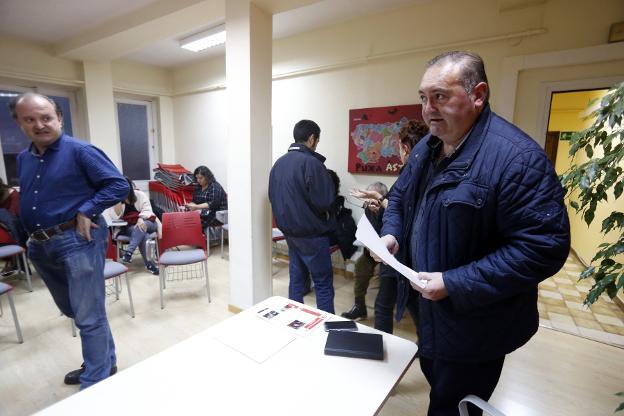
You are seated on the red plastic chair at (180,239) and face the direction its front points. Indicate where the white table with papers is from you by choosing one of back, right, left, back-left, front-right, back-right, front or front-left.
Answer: front

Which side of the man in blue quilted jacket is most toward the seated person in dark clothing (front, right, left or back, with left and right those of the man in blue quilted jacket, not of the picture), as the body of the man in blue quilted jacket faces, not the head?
right

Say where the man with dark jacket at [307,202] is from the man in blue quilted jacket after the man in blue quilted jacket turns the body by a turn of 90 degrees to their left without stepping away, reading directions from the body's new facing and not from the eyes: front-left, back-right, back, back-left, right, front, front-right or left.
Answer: back

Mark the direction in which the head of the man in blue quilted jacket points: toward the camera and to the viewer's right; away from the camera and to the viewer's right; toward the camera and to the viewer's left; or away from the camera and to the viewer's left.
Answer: toward the camera and to the viewer's left

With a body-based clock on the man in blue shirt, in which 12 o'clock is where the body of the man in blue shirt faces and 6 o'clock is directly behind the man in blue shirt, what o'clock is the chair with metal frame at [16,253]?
The chair with metal frame is roughly at 4 o'clock from the man in blue shirt.

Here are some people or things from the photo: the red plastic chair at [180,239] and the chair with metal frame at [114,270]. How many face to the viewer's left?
0

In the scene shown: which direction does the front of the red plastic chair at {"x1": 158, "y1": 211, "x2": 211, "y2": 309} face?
toward the camera

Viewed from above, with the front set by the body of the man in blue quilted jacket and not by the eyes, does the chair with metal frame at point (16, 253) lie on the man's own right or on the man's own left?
on the man's own right

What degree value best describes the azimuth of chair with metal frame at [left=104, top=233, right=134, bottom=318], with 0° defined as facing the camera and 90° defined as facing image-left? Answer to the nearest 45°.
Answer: approximately 315°

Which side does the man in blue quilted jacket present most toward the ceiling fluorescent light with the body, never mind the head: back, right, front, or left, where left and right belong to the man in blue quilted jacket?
right

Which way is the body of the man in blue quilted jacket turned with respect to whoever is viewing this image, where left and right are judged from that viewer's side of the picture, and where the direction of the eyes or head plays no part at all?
facing the viewer and to the left of the viewer

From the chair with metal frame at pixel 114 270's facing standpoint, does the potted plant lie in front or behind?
in front

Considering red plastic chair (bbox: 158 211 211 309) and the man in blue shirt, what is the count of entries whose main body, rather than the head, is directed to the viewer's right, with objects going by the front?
0

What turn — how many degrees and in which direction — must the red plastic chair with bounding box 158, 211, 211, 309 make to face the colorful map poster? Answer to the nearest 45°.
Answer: approximately 90° to its left
